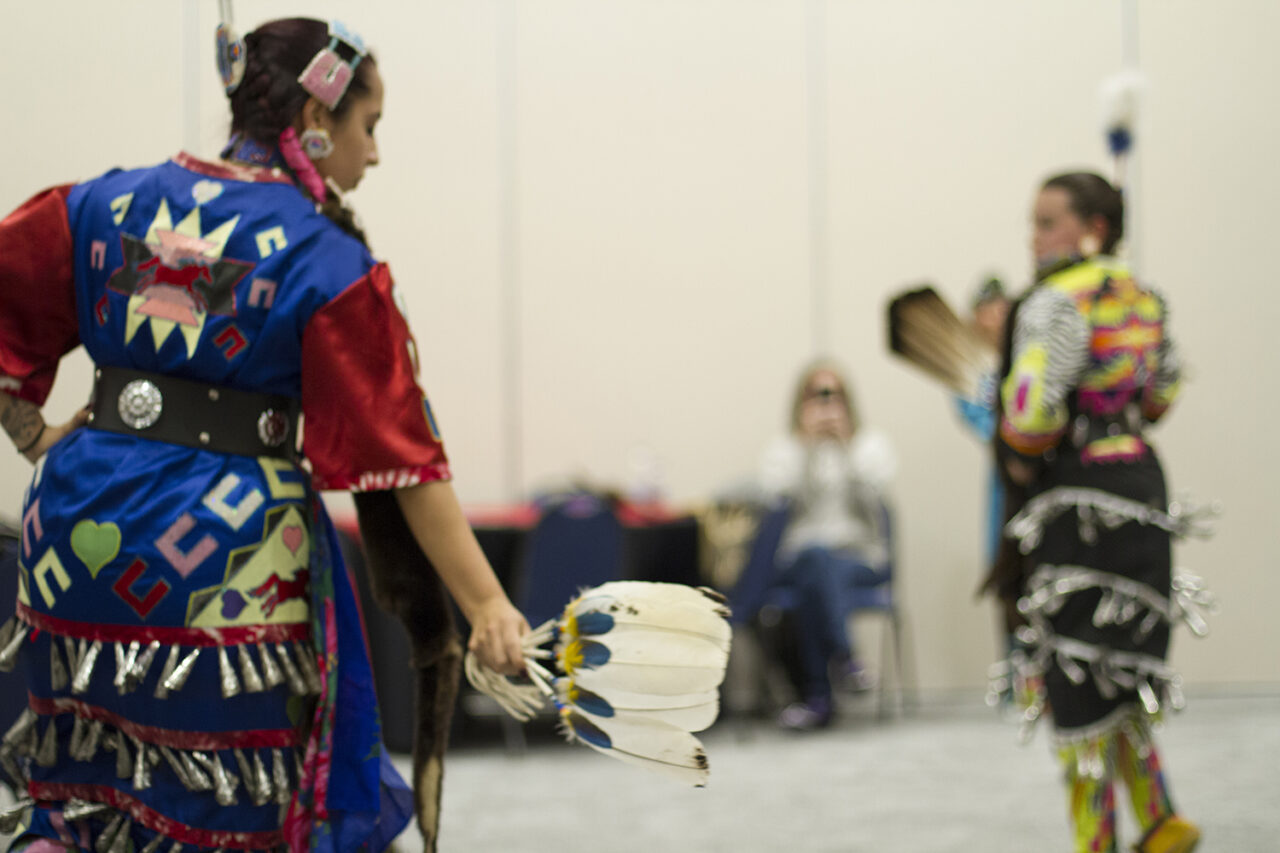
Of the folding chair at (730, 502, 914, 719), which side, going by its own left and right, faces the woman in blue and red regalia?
front

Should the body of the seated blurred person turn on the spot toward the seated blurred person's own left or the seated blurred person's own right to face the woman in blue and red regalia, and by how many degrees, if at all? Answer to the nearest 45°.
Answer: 0° — they already face them

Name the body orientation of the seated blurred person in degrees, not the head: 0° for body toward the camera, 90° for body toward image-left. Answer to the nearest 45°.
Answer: approximately 0°

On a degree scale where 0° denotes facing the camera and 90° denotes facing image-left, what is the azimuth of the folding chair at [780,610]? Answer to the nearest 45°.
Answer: approximately 0°
